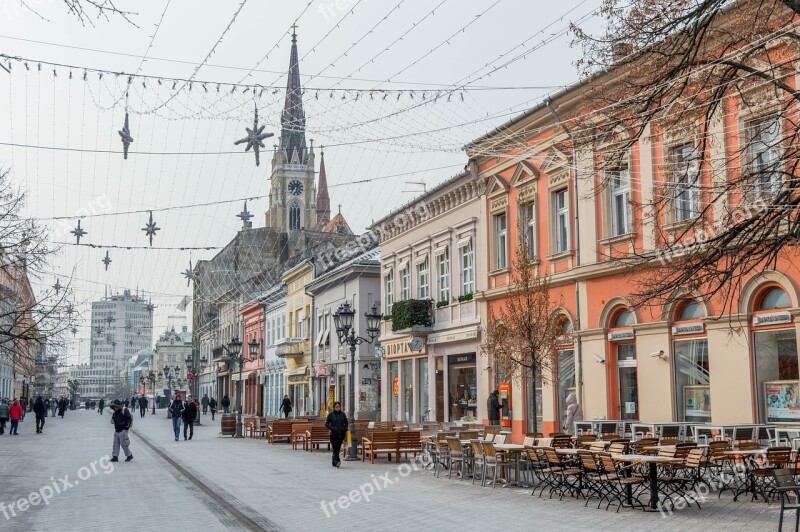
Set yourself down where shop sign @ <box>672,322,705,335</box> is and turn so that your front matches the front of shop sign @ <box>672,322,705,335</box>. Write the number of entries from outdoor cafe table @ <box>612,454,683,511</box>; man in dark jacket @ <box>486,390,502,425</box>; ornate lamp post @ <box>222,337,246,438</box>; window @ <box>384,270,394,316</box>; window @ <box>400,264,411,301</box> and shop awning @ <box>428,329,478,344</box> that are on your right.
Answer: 5

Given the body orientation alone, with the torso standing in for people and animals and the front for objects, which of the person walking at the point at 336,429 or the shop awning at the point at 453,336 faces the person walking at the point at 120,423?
the shop awning

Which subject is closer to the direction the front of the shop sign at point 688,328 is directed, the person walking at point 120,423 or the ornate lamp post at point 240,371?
the person walking

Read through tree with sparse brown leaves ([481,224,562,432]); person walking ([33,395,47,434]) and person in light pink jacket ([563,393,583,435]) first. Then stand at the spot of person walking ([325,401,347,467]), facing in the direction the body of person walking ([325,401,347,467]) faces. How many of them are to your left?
2

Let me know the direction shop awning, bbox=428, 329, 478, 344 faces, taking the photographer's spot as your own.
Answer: facing the viewer and to the left of the viewer

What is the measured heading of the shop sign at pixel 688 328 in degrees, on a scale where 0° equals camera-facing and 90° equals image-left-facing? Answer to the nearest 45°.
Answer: approximately 45°

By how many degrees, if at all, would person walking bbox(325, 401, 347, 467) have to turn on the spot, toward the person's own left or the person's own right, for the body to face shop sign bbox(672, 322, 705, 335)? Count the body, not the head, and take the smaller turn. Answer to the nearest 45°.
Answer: approximately 90° to the person's own left

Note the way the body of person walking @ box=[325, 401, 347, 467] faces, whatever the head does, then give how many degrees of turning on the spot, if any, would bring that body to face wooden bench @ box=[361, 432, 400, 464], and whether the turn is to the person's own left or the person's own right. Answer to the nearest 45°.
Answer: approximately 135° to the person's own left

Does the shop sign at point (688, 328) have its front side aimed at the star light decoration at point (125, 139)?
yes

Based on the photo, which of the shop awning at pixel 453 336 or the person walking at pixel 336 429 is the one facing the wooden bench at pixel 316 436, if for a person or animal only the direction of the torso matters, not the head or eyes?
the shop awning

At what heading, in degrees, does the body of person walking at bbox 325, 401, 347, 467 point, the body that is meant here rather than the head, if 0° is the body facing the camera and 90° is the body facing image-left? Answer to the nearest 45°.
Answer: approximately 0°

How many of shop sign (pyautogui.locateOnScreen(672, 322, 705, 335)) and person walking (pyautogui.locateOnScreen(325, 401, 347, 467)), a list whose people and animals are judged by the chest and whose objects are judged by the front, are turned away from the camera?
0

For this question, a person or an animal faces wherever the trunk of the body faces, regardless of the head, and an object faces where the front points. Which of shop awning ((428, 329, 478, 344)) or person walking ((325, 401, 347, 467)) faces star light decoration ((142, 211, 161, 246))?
the shop awning
